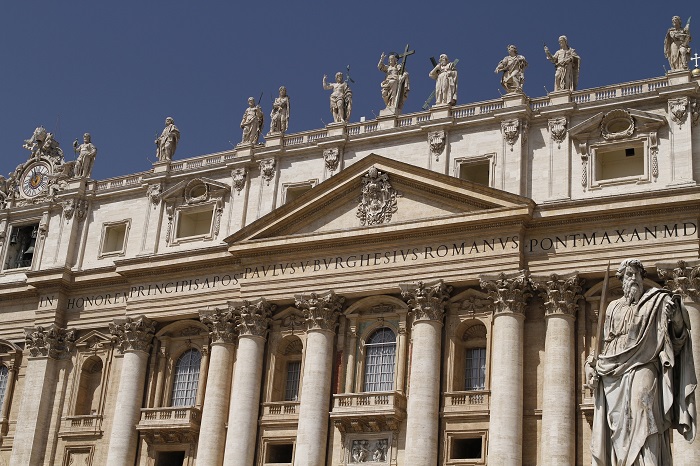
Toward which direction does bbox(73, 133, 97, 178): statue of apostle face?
toward the camera

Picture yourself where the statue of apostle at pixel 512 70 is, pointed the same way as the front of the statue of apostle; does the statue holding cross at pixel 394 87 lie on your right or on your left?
on your right

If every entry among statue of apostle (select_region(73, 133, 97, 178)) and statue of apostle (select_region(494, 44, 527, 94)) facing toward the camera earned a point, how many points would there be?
2

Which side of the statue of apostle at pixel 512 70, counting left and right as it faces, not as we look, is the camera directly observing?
front

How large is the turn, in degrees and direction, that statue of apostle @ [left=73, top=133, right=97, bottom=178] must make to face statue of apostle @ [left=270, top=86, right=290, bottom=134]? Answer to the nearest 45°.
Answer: approximately 45° to its left

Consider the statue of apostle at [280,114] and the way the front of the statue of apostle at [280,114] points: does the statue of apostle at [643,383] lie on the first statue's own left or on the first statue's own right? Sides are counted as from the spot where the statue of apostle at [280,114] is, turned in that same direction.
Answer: on the first statue's own left

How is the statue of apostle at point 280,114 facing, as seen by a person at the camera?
facing the viewer and to the left of the viewer

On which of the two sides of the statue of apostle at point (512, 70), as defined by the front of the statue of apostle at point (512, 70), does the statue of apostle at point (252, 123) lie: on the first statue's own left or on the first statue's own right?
on the first statue's own right

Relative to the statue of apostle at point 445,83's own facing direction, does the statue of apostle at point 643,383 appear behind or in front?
in front

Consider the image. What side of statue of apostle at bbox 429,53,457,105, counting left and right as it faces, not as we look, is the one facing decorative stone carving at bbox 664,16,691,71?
left

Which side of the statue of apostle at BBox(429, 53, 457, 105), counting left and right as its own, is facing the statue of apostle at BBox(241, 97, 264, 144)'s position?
right

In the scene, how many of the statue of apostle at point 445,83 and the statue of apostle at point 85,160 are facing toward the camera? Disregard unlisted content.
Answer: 2

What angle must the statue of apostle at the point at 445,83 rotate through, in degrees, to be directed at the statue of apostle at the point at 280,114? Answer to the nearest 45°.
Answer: approximately 135° to its right

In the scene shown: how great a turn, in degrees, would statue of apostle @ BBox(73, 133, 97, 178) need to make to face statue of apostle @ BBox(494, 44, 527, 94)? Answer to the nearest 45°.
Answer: approximately 45° to its left
